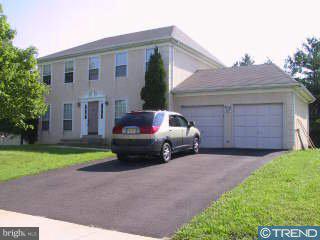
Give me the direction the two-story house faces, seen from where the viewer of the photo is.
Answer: facing the viewer and to the left of the viewer

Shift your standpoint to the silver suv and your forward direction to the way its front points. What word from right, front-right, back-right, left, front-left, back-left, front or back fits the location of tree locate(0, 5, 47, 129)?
left

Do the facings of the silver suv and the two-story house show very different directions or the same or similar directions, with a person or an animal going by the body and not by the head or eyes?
very different directions

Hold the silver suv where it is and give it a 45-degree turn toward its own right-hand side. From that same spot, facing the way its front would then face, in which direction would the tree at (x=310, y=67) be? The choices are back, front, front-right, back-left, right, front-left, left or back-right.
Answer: front-left

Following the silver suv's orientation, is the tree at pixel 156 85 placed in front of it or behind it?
in front

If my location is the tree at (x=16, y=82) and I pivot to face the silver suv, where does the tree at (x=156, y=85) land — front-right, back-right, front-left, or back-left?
front-left

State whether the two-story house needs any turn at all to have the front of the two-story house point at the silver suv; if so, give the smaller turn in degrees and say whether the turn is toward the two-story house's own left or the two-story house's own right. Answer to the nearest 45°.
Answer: approximately 45° to the two-story house's own left

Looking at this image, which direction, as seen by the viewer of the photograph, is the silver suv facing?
facing away from the viewer and to the right of the viewer
